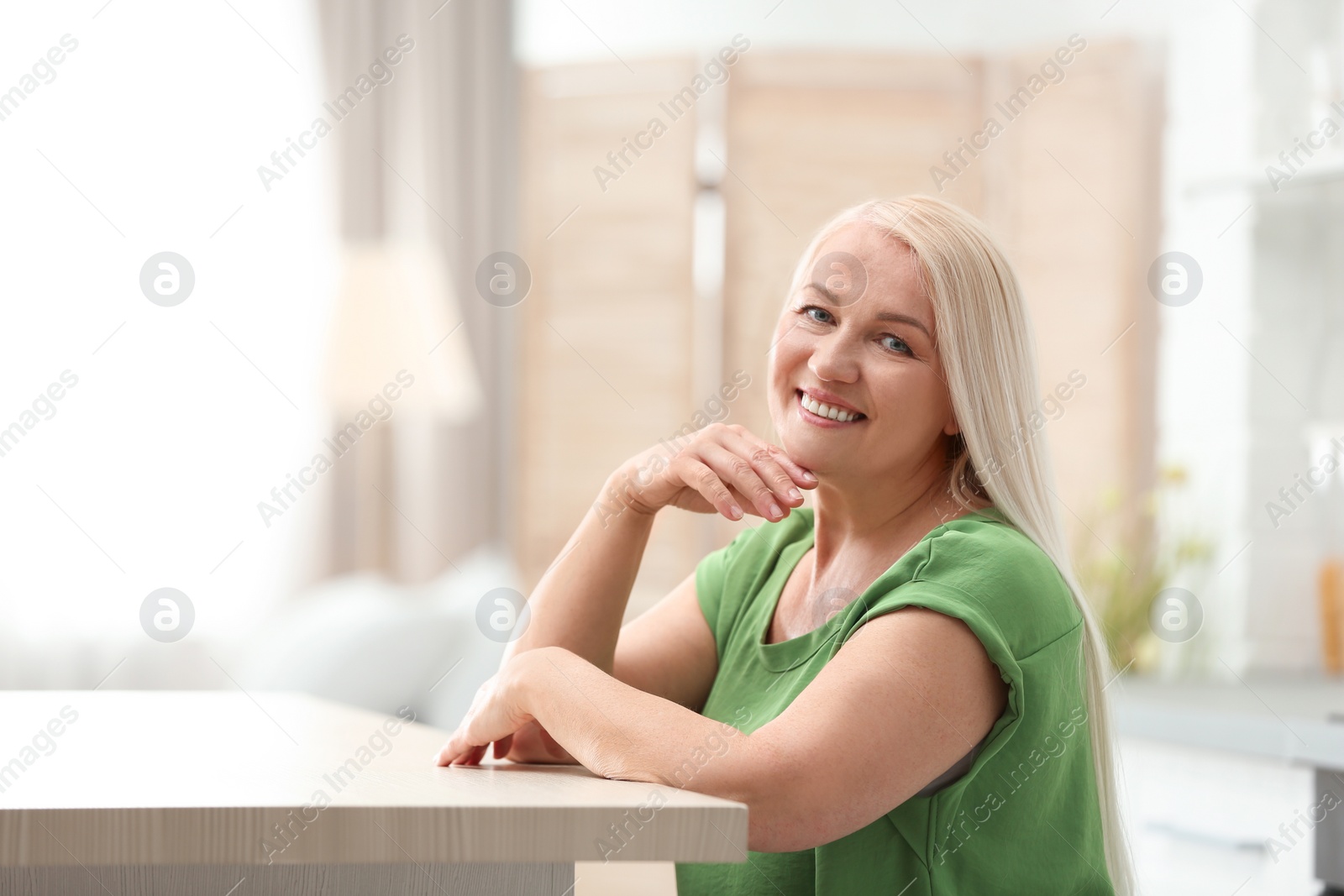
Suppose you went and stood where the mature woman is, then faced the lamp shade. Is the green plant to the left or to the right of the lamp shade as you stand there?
right

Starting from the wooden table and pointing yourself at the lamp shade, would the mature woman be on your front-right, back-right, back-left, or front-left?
front-right

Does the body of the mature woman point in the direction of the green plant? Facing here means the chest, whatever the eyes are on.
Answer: no

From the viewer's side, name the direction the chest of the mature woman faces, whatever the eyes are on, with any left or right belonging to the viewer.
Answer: facing the viewer and to the left of the viewer

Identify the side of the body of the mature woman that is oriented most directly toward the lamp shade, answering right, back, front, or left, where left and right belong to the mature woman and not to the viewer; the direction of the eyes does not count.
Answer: right

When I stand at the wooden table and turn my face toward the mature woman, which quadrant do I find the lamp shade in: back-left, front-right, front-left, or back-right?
front-left
